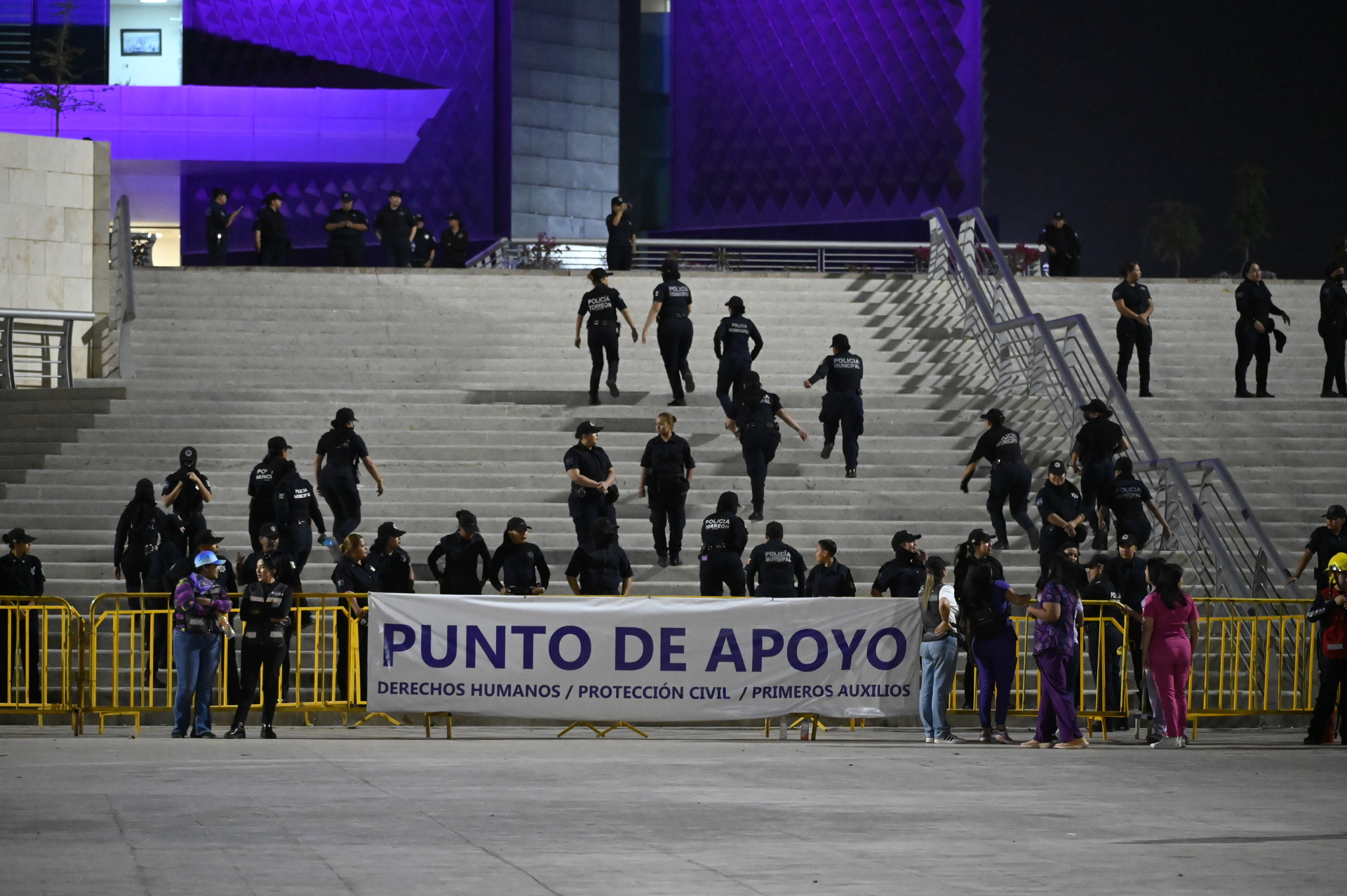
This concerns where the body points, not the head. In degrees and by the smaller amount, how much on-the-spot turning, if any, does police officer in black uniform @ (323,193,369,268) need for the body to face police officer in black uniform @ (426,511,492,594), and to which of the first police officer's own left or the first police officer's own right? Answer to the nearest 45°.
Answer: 0° — they already face them

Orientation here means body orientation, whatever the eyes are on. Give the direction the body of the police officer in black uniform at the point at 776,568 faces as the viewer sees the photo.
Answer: away from the camera

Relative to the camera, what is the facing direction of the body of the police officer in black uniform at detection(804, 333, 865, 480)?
away from the camera

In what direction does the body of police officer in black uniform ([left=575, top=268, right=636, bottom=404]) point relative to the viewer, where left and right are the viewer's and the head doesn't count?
facing away from the viewer

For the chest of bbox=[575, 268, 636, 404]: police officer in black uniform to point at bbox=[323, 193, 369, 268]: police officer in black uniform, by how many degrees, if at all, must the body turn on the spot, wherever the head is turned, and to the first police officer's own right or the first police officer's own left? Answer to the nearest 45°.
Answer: approximately 45° to the first police officer's own left

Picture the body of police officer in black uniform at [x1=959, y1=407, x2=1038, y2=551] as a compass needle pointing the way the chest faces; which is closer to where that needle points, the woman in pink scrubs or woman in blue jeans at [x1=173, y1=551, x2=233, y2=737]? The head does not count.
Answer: the woman in blue jeans

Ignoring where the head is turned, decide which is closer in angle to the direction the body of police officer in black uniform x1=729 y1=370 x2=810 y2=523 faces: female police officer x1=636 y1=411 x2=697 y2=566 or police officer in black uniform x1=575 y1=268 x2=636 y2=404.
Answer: the police officer in black uniform

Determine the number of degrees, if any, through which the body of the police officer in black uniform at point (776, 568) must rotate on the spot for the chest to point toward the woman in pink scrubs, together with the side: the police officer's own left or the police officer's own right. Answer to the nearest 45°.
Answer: approximately 90° to the police officer's own right

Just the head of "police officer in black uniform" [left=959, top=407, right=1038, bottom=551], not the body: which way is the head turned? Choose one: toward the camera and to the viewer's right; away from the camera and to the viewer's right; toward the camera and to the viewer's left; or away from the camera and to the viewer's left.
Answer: away from the camera and to the viewer's left

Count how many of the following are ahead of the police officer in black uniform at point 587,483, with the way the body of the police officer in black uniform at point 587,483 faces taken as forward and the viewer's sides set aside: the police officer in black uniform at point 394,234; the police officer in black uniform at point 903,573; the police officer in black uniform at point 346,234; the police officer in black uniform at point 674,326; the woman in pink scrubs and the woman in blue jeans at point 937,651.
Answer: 3
